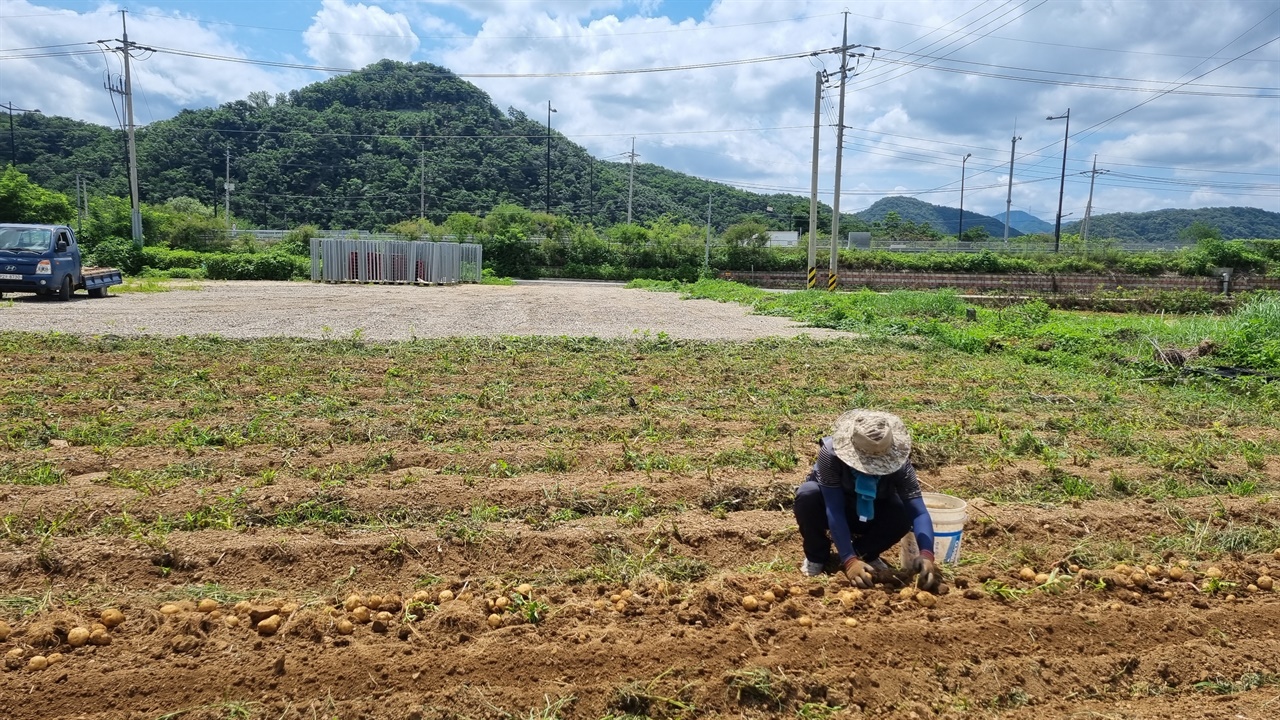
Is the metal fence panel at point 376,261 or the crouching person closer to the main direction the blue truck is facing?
the crouching person

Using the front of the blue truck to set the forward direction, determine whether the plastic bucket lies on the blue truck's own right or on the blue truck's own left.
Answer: on the blue truck's own left

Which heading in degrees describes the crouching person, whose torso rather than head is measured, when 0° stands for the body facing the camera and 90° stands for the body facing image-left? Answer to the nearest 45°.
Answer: approximately 0°

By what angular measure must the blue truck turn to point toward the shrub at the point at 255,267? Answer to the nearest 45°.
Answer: approximately 180°

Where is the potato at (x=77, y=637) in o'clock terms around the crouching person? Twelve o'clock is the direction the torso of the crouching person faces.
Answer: The potato is roughly at 2 o'clock from the crouching person.

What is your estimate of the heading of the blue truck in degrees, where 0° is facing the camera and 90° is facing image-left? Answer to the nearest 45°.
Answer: approximately 45°

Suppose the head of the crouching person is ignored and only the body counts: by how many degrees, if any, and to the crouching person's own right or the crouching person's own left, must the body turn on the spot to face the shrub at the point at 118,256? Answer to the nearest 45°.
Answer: approximately 135° to the crouching person's own right

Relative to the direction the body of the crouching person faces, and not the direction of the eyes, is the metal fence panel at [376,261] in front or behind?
behind

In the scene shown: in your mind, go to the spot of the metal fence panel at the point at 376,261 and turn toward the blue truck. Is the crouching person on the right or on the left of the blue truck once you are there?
left

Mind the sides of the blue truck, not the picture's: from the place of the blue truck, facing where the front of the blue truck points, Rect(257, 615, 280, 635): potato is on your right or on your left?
on your left

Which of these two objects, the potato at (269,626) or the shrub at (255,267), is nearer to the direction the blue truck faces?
the potato

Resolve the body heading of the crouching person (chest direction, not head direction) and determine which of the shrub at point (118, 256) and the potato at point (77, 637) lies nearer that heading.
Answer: the potato

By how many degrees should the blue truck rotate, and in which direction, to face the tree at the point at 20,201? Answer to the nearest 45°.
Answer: approximately 135° to its right
